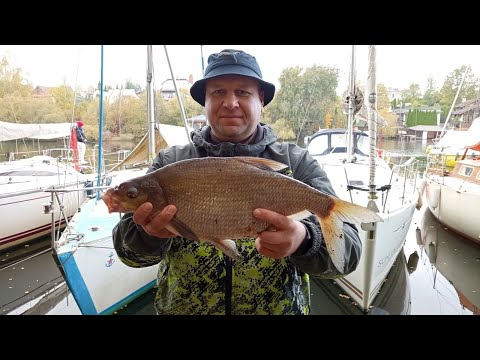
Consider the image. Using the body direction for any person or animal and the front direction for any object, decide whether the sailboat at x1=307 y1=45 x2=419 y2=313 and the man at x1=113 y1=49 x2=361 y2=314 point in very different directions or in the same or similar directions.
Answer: same or similar directions

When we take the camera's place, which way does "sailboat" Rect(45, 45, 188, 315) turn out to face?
facing the viewer and to the left of the viewer

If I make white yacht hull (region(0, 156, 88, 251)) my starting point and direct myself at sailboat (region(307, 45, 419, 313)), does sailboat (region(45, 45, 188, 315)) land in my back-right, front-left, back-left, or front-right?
front-right

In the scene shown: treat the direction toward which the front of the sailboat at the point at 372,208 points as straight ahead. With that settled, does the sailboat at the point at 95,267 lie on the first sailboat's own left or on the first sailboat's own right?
on the first sailboat's own right

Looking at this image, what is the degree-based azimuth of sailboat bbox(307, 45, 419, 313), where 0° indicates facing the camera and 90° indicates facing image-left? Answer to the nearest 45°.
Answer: approximately 0°

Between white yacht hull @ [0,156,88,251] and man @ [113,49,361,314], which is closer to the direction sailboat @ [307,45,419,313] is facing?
the man

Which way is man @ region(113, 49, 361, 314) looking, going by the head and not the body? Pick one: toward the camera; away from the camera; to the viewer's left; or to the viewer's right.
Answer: toward the camera

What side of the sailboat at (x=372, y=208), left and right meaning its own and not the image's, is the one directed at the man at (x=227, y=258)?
front

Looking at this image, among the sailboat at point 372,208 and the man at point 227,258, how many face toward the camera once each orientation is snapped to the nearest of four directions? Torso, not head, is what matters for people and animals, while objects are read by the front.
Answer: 2

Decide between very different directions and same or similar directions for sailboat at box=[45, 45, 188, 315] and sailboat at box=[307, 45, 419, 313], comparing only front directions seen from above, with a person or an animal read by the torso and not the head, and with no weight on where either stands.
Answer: same or similar directions

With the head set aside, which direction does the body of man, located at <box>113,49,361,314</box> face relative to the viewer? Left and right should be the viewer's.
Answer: facing the viewer
